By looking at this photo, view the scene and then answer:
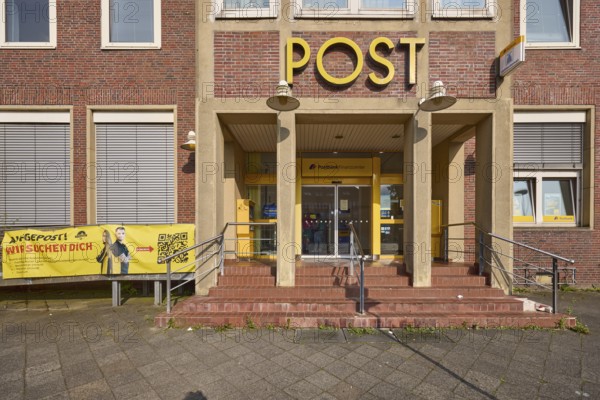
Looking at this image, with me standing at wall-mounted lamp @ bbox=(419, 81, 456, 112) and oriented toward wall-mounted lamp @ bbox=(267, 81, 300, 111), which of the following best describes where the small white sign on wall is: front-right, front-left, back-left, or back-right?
back-right

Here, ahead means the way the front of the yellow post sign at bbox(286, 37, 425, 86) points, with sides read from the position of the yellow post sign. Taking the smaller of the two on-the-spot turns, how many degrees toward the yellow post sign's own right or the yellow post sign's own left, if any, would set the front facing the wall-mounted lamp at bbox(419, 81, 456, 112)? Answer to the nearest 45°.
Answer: approximately 45° to the yellow post sign's own left

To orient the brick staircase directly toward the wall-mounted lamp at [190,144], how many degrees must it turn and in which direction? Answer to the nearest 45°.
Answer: approximately 90° to its right

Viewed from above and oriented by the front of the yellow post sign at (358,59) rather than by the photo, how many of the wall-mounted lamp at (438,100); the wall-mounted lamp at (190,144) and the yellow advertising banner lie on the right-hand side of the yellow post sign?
2

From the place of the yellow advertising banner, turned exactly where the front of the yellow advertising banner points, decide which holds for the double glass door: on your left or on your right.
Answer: on your left

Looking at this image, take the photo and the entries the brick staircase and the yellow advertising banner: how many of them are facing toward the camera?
2

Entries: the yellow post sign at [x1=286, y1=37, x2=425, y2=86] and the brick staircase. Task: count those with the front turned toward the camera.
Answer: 2

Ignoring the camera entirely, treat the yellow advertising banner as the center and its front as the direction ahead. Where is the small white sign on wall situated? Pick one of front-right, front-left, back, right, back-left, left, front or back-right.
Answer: front-left

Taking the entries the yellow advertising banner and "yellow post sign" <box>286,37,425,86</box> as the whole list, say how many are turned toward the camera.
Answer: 2
